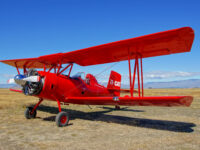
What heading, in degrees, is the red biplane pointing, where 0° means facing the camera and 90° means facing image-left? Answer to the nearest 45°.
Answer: approximately 45°
